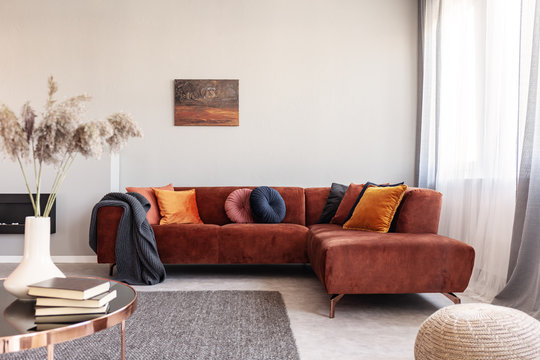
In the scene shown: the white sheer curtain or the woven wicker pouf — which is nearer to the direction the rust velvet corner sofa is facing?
the woven wicker pouf

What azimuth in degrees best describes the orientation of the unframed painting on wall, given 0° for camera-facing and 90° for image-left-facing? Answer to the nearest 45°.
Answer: approximately 0°

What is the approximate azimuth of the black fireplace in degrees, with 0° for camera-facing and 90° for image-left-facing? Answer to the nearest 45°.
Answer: approximately 0°

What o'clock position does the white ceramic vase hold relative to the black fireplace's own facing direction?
The white ceramic vase is roughly at 12 o'clock from the black fireplace.

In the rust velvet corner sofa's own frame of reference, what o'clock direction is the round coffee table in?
The round coffee table is roughly at 1 o'clock from the rust velvet corner sofa.

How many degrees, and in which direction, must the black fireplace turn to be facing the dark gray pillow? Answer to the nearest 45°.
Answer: approximately 45° to its left

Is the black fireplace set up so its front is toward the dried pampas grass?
yes

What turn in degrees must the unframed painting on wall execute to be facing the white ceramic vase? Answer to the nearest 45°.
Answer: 0° — it already faces it
